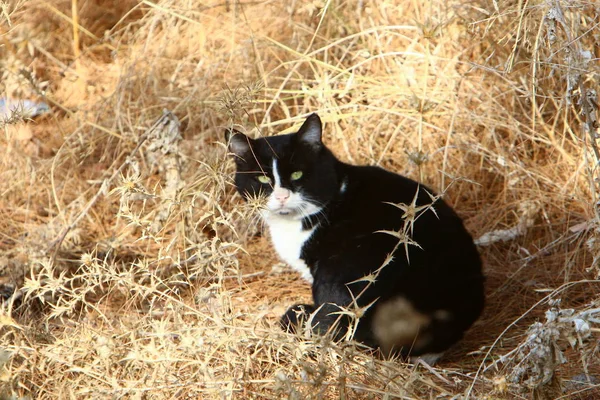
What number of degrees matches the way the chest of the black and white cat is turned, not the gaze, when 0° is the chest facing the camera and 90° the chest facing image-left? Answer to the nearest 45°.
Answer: approximately 90°

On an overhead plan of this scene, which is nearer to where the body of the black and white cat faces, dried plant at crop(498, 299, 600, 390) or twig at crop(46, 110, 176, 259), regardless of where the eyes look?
the twig

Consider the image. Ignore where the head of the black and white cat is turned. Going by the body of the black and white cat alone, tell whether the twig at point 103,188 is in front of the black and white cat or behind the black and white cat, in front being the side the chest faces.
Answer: in front

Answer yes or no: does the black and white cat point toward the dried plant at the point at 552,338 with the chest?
no
